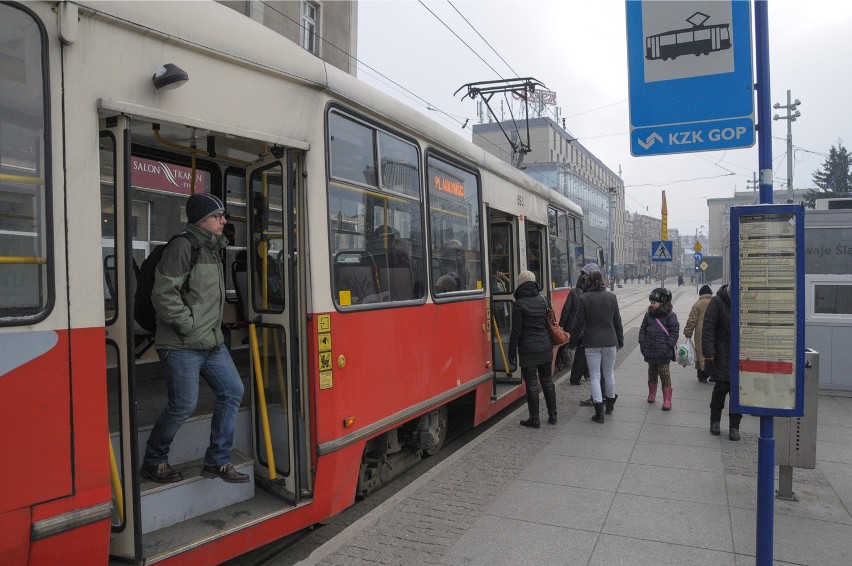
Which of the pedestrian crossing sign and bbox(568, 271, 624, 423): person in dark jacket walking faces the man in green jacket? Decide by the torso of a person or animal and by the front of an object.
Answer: the pedestrian crossing sign

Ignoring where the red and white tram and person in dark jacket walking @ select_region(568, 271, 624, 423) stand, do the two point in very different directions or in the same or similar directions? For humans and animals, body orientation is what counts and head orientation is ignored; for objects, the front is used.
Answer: same or similar directions

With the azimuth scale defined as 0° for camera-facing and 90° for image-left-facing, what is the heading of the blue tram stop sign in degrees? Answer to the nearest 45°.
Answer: approximately 0°

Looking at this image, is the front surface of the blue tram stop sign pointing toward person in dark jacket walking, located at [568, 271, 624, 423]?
no

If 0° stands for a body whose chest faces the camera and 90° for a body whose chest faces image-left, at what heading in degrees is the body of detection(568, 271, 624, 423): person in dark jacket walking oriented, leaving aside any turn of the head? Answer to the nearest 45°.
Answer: approximately 180°

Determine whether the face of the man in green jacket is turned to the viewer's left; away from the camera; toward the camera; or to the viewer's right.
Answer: to the viewer's right

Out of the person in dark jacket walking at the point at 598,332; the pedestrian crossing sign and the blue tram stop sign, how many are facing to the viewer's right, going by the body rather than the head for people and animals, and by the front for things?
0

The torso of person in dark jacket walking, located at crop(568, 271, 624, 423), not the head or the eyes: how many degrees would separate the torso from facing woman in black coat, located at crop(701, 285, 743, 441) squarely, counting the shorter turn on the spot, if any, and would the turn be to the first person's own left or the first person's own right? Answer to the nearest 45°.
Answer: approximately 135° to the first person's own right

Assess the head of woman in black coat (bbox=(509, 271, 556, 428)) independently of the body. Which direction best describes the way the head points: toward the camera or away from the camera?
away from the camera

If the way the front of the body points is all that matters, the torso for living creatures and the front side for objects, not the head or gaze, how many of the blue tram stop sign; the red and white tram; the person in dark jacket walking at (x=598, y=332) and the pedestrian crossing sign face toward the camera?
2

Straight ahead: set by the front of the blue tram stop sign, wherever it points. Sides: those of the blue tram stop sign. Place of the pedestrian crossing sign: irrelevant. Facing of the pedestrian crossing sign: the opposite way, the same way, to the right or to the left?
the same way

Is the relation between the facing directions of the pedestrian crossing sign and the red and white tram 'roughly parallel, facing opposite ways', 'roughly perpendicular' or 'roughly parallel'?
roughly parallel, facing opposite ways

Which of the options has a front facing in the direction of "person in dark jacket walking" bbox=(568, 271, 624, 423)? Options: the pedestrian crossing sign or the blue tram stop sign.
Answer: the pedestrian crossing sign

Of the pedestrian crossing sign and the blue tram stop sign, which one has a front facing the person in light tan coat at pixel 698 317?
the pedestrian crossing sign

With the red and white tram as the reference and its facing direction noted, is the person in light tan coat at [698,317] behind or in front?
in front

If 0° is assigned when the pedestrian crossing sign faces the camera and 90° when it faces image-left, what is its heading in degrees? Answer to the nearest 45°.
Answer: approximately 0°

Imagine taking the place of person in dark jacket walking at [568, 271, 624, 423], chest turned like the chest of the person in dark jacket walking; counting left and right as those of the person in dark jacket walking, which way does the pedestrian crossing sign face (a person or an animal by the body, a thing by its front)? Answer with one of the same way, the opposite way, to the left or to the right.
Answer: the opposite way

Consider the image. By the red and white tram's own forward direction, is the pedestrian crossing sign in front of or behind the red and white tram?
in front
